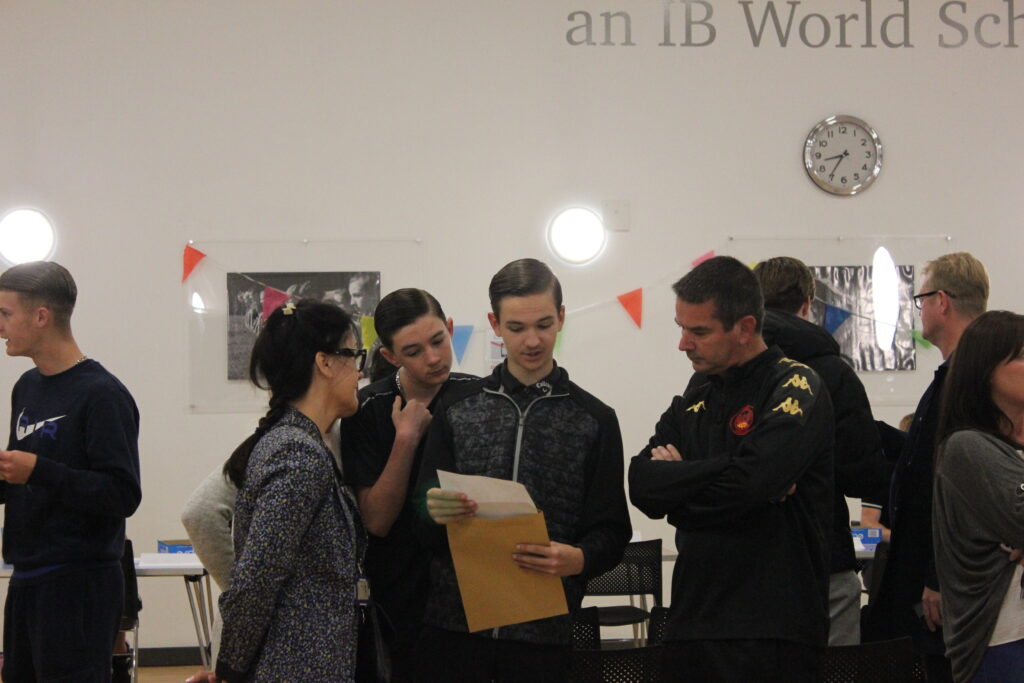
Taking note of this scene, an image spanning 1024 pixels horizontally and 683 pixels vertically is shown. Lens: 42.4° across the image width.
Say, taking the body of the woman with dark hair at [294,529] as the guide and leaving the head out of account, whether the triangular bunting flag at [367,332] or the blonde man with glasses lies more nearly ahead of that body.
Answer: the blonde man with glasses

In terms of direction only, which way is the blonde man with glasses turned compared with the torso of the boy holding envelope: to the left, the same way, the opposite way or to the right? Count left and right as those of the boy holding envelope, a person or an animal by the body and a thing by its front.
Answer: to the right

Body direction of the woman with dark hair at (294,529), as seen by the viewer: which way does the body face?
to the viewer's right

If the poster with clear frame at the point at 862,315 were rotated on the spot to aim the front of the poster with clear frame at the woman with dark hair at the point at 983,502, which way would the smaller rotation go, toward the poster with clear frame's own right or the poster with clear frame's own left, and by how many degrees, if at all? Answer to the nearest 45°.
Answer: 0° — it already faces them
